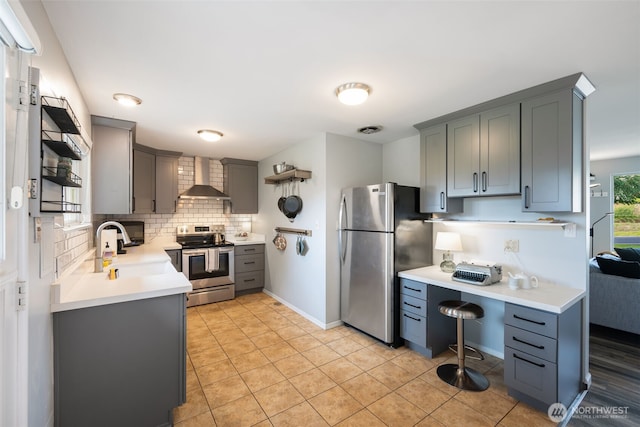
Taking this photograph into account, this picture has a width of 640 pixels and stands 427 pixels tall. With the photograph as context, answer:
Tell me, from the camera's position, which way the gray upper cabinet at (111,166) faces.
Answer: facing to the right of the viewer

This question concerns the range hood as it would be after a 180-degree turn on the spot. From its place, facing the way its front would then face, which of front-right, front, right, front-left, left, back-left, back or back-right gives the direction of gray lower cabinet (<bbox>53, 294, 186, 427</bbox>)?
back

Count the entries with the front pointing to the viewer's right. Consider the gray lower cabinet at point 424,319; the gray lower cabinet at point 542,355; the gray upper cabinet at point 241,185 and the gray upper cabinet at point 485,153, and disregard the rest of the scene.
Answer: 0

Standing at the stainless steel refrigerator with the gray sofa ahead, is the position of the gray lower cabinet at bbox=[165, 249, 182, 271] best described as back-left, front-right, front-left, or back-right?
back-left

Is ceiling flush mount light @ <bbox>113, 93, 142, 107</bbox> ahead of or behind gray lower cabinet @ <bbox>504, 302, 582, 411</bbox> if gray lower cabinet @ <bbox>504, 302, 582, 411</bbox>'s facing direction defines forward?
ahead

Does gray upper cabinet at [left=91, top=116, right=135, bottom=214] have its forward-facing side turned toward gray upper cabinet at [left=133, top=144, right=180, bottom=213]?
no

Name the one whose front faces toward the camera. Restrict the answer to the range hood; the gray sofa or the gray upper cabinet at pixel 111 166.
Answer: the range hood

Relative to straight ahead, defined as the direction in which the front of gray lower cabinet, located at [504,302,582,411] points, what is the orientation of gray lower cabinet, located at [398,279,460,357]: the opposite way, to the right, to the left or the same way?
the same way

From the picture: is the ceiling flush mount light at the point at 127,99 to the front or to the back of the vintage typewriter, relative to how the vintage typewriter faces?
to the front

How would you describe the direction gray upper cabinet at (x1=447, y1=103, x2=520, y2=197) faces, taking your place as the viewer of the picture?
facing the viewer and to the left of the viewer

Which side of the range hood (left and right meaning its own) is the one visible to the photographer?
front

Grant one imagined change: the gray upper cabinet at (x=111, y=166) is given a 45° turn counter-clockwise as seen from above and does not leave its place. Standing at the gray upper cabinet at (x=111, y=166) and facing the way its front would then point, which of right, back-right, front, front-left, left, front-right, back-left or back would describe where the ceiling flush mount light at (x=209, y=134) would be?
front-right

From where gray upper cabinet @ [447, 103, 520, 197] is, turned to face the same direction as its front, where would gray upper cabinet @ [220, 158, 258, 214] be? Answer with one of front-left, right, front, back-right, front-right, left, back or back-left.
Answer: front-right
